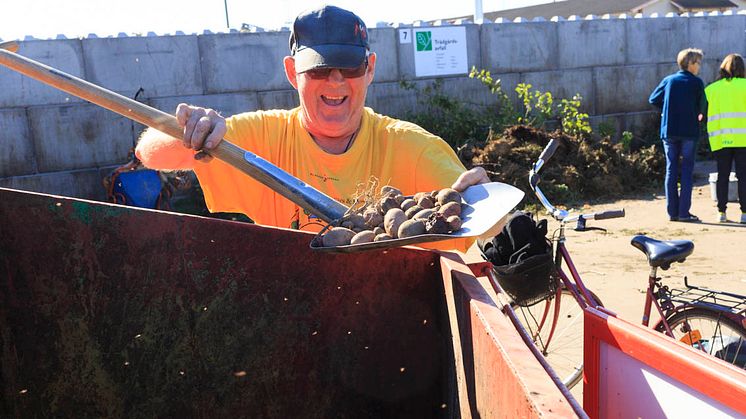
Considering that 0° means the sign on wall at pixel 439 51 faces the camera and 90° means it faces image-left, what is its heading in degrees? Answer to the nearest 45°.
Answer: approximately 0°

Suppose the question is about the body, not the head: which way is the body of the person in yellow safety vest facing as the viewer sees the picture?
away from the camera

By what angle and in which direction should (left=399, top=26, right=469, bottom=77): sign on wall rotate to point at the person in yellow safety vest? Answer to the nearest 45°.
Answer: approximately 45° to its left

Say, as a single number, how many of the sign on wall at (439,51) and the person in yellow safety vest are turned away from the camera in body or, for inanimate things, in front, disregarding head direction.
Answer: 1

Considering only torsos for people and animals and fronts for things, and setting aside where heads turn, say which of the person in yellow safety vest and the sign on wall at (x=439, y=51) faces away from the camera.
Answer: the person in yellow safety vest

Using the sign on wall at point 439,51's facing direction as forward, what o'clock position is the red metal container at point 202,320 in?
The red metal container is roughly at 12 o'clock from the sign on wall.

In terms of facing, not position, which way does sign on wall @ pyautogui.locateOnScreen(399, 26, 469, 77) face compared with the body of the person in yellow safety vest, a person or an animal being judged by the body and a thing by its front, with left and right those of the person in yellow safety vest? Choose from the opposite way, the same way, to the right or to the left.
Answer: the opposite way

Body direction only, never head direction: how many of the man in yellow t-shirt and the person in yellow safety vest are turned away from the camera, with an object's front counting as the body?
1

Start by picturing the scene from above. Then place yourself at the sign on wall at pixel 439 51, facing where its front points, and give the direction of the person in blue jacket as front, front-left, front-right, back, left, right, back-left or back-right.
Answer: front-left

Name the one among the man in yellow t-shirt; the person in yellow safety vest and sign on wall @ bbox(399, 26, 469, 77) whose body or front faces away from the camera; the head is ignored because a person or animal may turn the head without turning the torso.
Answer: the person in yellow safety vest

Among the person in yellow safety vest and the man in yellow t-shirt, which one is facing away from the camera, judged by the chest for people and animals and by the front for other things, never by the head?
the person in yellow safety vest

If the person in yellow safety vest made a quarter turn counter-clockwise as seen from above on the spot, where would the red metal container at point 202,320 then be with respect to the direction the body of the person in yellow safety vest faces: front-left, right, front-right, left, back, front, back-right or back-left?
left
